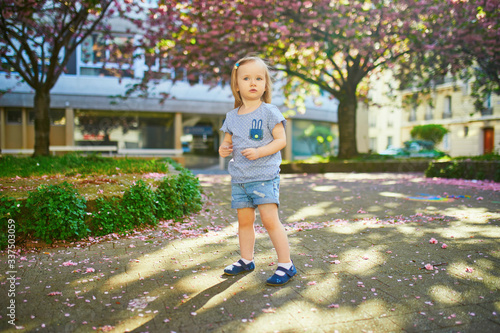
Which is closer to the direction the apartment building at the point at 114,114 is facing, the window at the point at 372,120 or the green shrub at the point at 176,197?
the green shrub

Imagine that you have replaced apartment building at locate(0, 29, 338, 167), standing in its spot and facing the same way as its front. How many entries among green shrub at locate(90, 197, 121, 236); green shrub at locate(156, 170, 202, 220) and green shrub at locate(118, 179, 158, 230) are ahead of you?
3

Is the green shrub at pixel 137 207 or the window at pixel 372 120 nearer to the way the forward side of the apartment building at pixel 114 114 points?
the green shrub

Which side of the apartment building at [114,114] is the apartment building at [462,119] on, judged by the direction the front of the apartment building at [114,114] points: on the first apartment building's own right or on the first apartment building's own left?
on the first apartment building's own left

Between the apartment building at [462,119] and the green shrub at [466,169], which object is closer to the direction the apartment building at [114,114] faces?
the green shrub

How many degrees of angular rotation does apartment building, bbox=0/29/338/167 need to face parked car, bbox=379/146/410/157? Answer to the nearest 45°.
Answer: approximately 90° to its left

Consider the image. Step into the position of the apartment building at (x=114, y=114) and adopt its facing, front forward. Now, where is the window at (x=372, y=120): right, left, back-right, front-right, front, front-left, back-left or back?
back-left

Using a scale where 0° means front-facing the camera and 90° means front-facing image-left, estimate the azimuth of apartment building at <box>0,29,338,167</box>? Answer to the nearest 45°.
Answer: approximately 0°

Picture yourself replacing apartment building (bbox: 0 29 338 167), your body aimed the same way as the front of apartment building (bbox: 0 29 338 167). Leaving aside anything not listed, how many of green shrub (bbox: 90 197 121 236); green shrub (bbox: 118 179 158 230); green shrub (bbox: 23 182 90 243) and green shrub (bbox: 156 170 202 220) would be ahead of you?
4

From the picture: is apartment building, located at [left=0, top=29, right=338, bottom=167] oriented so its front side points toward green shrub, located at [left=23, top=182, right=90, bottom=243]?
yes

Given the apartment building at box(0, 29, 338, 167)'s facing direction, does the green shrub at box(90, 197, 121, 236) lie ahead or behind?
ahead
